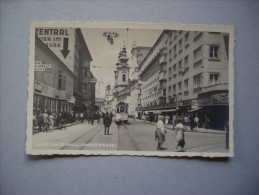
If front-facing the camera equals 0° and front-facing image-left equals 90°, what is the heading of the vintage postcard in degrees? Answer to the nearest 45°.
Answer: approximately 0°
